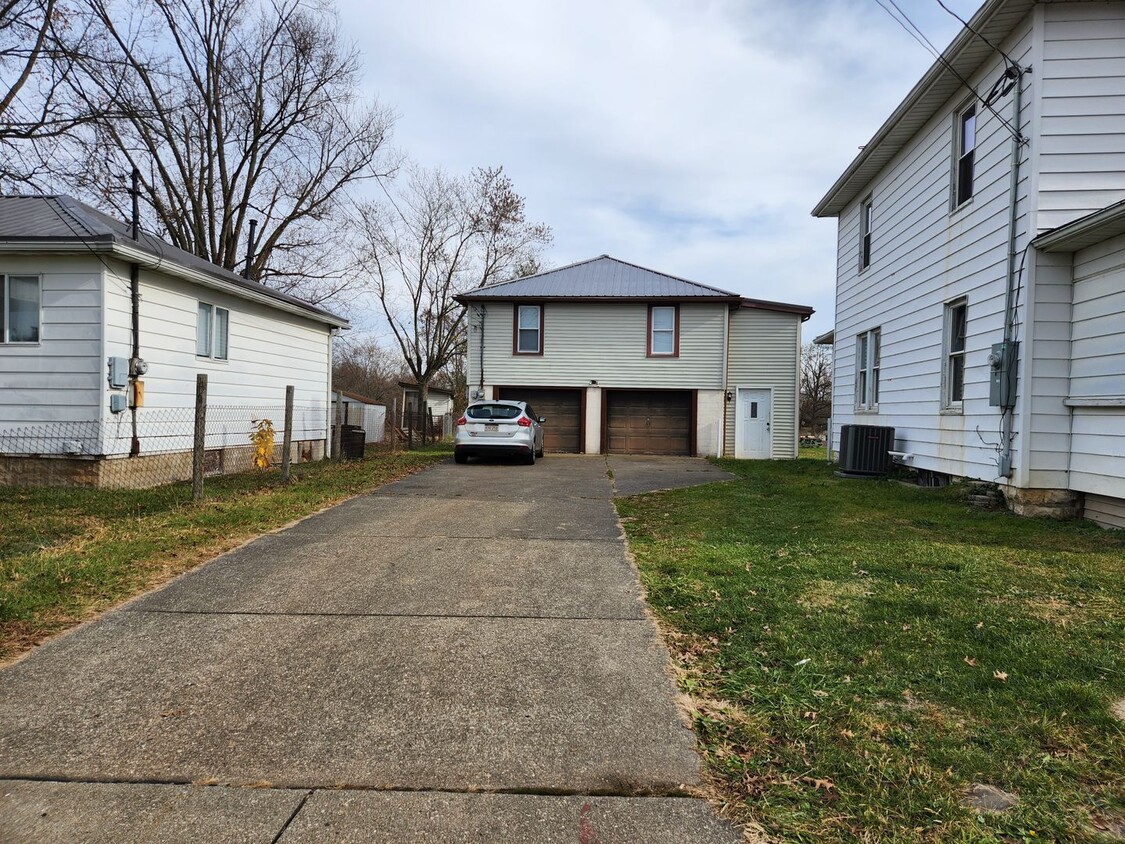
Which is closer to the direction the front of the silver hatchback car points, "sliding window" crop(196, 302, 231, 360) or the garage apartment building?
the garage apartment building

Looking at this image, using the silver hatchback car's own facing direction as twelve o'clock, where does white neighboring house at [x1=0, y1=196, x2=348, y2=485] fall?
The white neighboring house is roughly at 8 o'clock from the silver hatchback car.

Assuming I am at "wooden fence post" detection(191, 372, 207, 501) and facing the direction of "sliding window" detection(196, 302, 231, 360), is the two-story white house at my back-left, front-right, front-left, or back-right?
back-right

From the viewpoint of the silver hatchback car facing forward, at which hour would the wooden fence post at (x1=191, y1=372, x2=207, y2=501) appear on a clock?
The wooden fence post is roughly at 7 o'clock from the silver hatchback car.

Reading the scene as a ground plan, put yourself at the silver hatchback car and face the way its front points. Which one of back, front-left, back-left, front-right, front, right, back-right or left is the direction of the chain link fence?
back-left

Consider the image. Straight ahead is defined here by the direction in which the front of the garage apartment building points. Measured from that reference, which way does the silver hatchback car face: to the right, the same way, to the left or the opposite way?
the opposite way

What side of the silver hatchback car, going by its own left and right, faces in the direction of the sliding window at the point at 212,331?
left

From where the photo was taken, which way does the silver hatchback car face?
away from the camera

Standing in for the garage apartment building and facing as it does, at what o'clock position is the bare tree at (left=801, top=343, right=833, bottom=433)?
The bare tree is roughly at 7 o'clock from the garage apartment building.

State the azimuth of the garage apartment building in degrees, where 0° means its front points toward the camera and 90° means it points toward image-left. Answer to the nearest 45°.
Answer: approximately 0°

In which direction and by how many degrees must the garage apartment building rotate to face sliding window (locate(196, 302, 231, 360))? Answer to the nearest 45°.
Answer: approximately 45° to its right

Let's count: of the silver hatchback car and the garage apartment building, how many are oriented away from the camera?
1

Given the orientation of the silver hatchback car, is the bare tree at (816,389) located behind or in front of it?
in front

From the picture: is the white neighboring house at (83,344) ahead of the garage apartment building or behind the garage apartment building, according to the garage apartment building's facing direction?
ahead

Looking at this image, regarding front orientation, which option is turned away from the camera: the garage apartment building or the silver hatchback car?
the silver hatchback car

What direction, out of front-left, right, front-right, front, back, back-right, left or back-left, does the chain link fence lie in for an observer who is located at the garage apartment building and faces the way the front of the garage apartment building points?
front-right

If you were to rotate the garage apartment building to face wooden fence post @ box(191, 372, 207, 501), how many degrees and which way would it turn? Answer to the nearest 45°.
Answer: approximately 45° to its right

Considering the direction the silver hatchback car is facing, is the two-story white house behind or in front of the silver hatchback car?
behind
